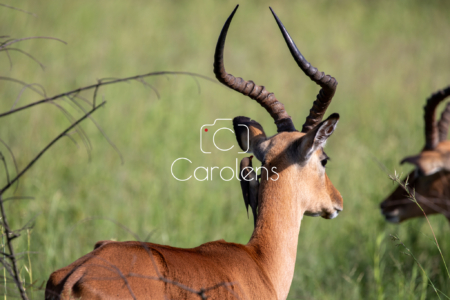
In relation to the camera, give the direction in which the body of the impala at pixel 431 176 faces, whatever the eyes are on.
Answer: to the viewer's left

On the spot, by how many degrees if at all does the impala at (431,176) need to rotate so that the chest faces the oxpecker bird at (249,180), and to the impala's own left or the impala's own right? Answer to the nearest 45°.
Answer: approximately 45° to the impala's own left

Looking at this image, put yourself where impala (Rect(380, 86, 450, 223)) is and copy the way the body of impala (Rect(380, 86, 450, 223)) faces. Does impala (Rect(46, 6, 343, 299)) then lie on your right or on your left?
on your left
